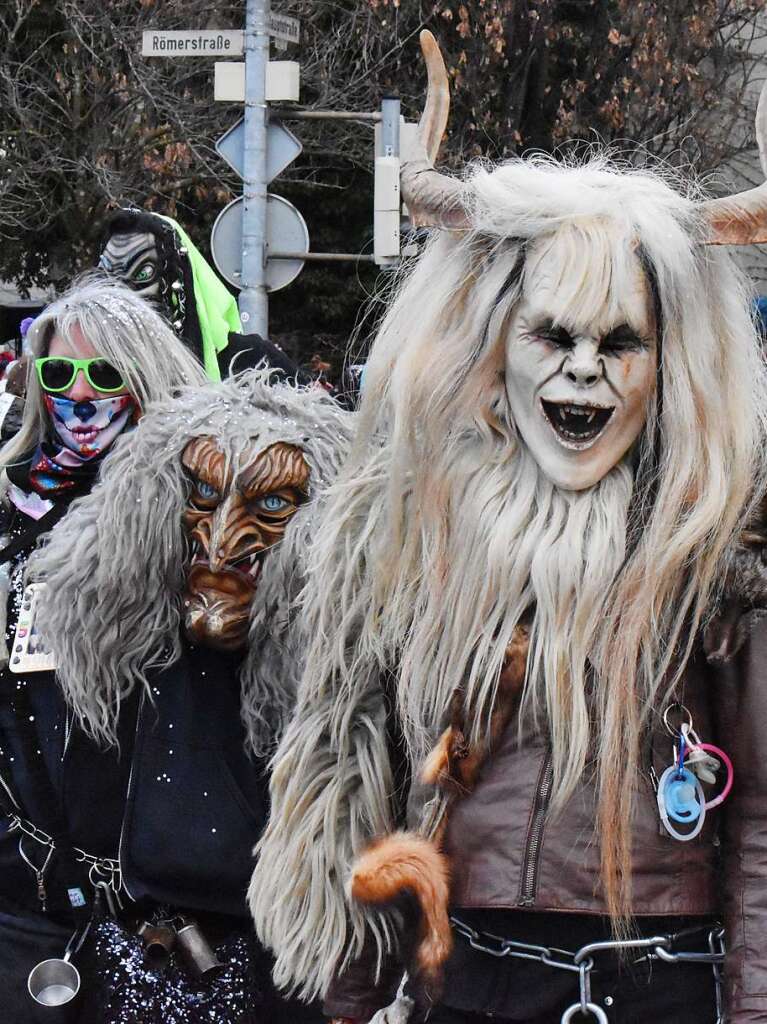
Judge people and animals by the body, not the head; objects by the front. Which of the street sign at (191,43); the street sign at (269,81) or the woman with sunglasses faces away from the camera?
the street sign at (269,81)

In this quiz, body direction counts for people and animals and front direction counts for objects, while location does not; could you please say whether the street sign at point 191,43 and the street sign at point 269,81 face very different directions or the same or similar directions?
very different directions

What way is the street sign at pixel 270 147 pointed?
away from the camera

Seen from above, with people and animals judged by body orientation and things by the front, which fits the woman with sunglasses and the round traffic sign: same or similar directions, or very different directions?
very different directions

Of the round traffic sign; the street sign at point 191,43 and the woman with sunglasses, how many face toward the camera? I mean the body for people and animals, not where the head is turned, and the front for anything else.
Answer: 2

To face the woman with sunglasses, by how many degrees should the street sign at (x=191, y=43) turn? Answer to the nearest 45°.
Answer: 0° — it already faces them

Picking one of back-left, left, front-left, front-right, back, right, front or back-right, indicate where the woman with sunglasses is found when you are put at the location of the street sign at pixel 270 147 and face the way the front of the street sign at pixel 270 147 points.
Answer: back

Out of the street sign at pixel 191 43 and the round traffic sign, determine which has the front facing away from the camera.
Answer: the round traffic sign

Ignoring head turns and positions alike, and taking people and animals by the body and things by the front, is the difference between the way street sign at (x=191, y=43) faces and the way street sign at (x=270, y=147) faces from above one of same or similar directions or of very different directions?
very different directions

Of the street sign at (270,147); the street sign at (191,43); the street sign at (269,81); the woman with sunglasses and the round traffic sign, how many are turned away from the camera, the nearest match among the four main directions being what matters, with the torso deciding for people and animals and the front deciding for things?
3
